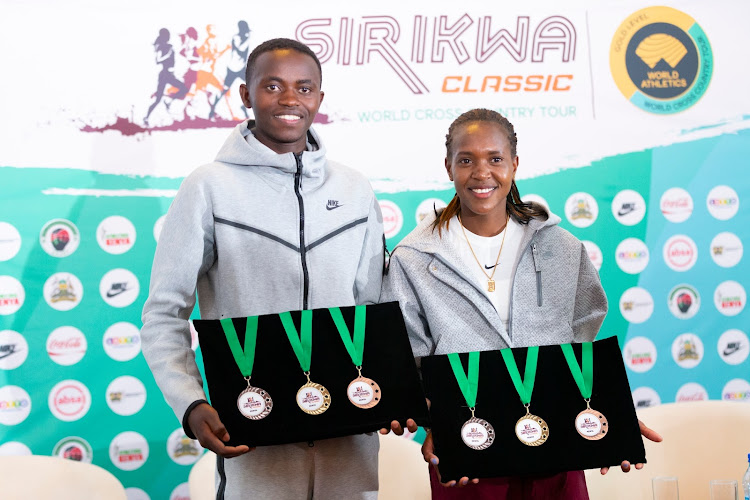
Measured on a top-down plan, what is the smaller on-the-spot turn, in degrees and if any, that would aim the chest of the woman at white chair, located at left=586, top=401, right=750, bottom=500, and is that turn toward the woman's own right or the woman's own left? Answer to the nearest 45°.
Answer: approximately 135° to the woman's own left

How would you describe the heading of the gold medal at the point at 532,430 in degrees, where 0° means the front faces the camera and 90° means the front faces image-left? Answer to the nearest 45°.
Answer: approximately 0°

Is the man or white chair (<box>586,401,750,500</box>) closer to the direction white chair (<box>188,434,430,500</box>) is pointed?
the man
